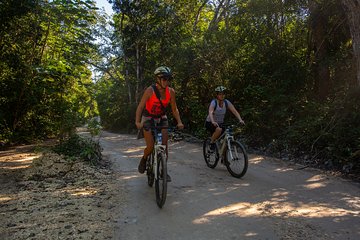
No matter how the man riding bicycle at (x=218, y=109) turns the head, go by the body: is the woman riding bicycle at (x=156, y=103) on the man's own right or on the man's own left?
on the man's own right

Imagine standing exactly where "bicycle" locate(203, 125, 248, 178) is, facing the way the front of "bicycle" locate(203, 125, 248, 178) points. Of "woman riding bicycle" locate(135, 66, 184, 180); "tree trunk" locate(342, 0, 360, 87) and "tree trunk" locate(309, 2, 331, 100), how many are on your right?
1

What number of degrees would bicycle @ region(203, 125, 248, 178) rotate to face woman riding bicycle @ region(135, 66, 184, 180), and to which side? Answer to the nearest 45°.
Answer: approximately 90° to its right

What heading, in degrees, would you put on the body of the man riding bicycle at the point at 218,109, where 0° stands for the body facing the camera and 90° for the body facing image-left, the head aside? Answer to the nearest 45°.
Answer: approximately 315°

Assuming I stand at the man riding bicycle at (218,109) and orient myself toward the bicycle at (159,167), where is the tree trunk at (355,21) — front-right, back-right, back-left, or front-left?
back-left

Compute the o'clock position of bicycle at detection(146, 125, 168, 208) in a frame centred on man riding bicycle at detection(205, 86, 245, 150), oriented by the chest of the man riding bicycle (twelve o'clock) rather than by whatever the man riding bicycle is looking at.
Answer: The bicycle is roughly at 2 o'clock from the man riding bicycle.

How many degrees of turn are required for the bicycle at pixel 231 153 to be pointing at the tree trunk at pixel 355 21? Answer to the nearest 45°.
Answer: approximately 90° to its left

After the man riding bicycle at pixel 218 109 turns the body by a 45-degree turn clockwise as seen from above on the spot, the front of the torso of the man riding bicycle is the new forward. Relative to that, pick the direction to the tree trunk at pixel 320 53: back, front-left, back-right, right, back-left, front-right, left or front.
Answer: back-left
